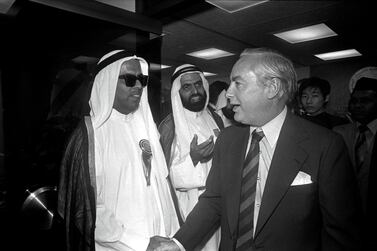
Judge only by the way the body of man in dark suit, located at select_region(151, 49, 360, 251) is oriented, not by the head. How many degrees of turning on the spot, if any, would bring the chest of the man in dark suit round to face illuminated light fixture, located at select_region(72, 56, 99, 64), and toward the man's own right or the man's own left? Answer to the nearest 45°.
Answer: approximately 45° to the man's own right

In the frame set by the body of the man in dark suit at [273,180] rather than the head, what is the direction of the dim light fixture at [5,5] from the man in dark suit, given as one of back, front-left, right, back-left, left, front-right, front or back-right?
front-right

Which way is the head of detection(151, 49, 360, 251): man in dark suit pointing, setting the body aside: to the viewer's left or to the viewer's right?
to the viewer's left

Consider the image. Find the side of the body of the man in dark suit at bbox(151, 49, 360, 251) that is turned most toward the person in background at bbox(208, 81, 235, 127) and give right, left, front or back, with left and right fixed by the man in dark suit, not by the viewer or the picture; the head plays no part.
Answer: right

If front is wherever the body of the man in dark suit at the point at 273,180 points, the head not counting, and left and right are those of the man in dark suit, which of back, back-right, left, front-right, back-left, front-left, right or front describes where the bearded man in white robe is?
right

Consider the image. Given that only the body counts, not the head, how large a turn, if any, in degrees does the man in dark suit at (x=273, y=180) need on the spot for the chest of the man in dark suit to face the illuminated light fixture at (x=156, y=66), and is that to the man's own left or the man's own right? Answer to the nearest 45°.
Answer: approximately 90° to the man's own right

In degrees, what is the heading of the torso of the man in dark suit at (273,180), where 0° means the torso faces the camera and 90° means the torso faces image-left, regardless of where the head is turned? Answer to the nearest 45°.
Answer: approximately 45°
